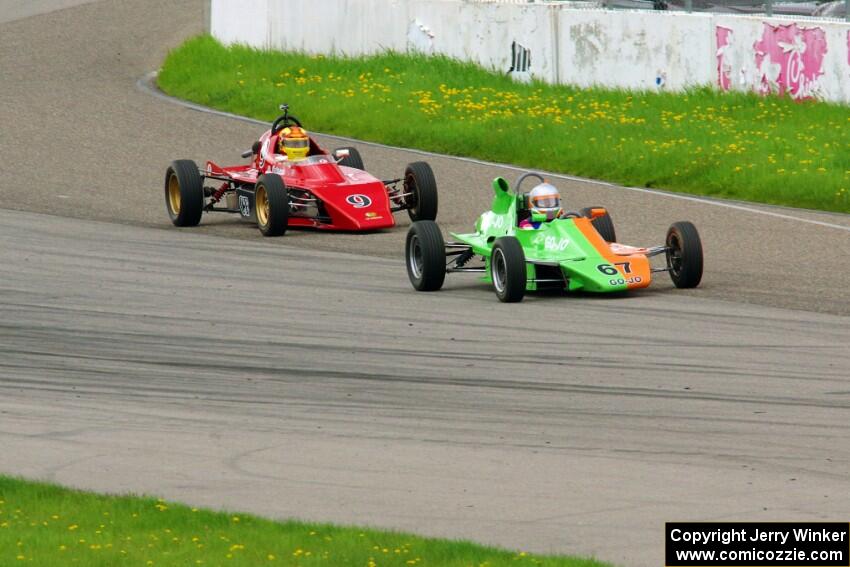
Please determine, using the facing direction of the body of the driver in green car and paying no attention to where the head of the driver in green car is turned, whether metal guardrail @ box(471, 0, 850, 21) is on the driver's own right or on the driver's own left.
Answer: on the driver's own left

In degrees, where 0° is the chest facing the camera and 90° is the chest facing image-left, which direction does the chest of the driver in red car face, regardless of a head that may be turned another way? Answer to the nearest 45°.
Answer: approximately 315°

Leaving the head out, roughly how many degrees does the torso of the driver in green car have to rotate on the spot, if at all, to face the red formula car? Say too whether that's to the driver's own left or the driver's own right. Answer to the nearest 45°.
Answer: approximately 180°

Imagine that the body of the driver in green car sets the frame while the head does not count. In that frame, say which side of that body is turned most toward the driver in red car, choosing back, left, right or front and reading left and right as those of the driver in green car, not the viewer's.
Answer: back

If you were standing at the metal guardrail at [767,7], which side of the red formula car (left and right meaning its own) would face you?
left

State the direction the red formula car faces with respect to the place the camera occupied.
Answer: facing the viewer and to the right of the viewer

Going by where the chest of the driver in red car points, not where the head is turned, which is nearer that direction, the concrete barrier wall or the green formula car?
the green formula car

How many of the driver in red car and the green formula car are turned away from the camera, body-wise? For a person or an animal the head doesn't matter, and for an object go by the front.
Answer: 0

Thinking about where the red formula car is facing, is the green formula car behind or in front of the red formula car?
in front

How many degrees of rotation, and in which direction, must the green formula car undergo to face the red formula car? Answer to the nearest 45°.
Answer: approximately 180°

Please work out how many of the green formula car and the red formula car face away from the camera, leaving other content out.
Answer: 0

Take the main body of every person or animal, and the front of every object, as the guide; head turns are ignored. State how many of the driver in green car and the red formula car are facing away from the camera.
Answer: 0
